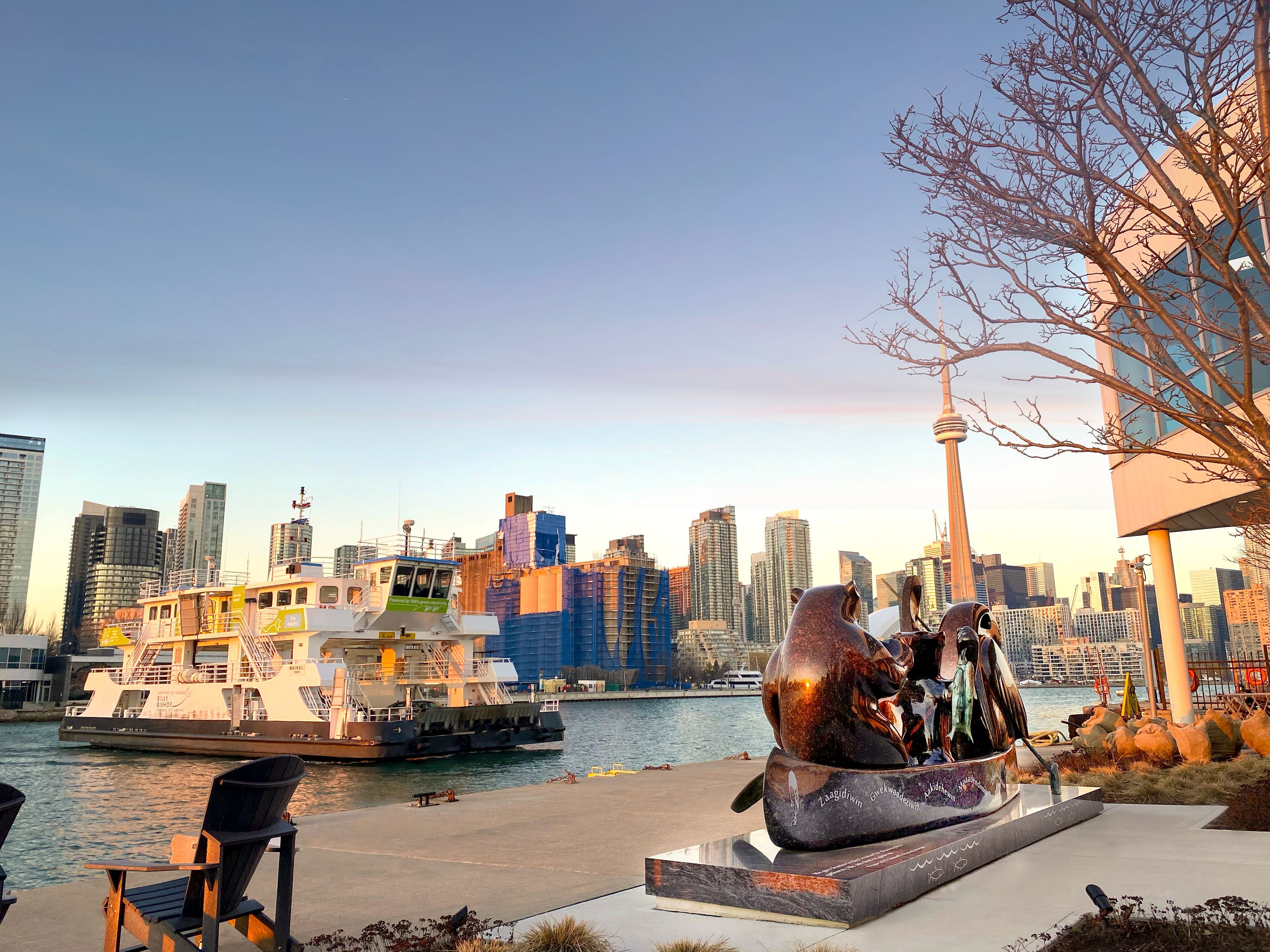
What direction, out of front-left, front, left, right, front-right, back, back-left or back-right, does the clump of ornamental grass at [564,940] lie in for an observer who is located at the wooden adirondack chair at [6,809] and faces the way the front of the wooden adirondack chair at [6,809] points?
back-right

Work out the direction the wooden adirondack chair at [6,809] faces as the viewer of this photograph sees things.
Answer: facing away from the viewer and to the left of the viewer

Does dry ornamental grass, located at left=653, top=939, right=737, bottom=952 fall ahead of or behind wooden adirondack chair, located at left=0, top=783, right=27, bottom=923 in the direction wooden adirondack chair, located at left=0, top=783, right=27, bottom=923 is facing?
behind

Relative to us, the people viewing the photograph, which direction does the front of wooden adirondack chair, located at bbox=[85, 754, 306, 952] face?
facing away from the viewer and to the left of the viewer

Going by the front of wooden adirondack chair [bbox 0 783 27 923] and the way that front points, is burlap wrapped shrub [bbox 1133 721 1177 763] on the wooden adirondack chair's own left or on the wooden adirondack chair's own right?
on the wooden adirondack chair's own right

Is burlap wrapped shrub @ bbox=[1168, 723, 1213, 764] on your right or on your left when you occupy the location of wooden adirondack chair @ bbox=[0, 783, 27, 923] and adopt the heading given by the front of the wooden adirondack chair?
on your right
